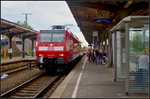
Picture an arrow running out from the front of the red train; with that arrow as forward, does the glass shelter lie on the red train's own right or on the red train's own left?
on the red train's own left

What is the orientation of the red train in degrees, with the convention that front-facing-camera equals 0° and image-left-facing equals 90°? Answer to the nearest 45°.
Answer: approximately 45°

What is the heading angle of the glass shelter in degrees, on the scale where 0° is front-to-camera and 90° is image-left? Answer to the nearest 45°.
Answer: approximately 90°
